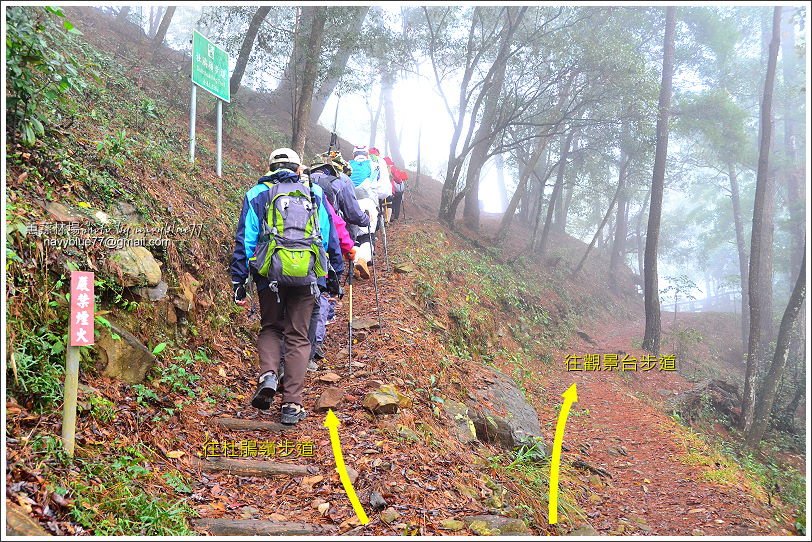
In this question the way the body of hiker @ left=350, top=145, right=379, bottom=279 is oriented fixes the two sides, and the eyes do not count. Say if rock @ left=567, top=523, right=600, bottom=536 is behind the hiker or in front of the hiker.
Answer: behind

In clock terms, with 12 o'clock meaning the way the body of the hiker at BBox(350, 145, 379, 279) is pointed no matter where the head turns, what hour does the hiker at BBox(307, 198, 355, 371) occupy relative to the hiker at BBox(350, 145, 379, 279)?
the hiker at BBox(307, 198, 355, 371) is roughly at 6 o'clock from the hiker at BBox(350, 145, 379, 279).

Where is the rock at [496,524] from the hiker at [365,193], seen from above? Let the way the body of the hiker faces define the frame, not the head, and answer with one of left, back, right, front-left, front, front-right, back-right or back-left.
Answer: back

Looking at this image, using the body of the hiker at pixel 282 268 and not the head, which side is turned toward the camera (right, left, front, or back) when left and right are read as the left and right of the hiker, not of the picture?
back

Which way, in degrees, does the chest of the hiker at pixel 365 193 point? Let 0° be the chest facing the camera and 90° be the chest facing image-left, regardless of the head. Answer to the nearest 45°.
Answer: approximately 180°

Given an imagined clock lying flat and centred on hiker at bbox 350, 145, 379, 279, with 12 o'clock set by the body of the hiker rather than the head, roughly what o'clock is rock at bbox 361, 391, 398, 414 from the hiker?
The rock is roughly at 6 o'clock from the hiker.

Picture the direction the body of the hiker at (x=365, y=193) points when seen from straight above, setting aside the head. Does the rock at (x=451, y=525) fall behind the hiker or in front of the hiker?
behind

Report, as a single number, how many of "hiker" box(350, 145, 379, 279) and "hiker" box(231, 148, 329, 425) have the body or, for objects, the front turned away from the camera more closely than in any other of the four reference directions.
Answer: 2

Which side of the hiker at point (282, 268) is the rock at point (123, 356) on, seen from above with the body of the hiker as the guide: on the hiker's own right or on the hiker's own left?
on the hiker's own left
